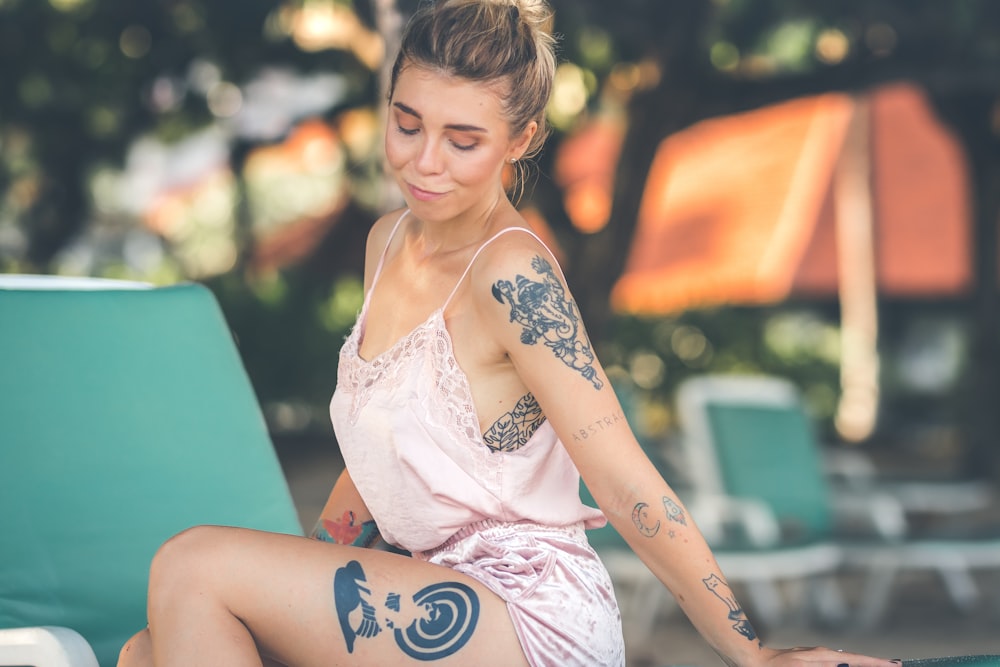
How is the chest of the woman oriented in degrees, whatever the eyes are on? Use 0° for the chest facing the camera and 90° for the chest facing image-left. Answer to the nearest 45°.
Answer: approximately 45°

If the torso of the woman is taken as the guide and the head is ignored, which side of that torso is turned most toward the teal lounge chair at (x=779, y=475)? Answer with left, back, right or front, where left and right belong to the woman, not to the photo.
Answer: back

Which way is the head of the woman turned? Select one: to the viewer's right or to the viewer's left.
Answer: to the viewer's left

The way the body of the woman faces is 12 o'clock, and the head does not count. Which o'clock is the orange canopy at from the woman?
The orange canopy is roughly at 5 o'clock from the woman.
